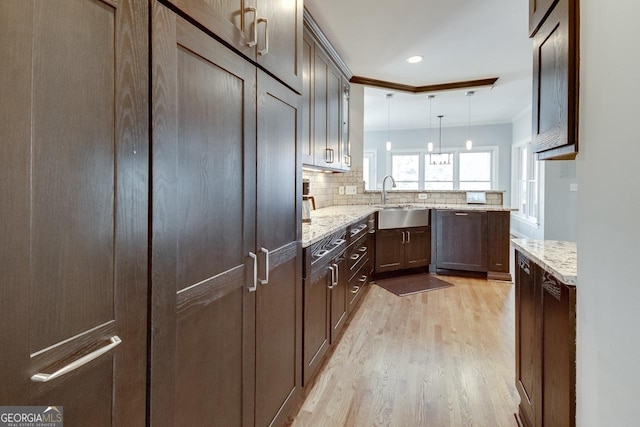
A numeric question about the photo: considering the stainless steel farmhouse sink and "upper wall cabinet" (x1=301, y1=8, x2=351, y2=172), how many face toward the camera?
1

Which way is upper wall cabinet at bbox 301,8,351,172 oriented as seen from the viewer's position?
to the viewer's right

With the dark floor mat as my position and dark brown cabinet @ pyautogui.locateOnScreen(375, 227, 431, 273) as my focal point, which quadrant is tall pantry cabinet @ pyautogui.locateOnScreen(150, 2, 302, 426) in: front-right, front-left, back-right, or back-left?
back-left

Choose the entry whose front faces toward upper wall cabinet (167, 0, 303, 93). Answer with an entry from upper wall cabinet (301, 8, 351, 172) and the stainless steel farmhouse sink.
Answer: the stainless steel farmhouse sink

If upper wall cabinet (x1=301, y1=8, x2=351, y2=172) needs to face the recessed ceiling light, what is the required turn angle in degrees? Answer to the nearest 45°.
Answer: approximately 45° to its left

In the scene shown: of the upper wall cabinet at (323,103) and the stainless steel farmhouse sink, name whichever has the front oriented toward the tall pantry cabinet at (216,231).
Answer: the stainless steel farmhouse sink

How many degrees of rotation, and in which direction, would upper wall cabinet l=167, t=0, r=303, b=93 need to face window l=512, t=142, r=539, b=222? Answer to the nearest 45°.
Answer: approximately 90° to its left
